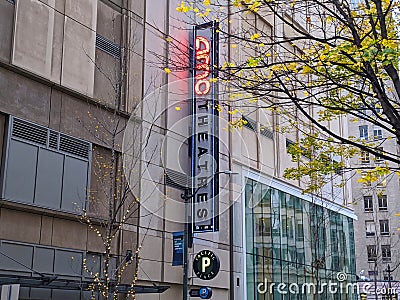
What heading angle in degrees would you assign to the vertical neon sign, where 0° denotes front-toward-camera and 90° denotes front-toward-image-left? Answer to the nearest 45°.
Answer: approximately 45°
